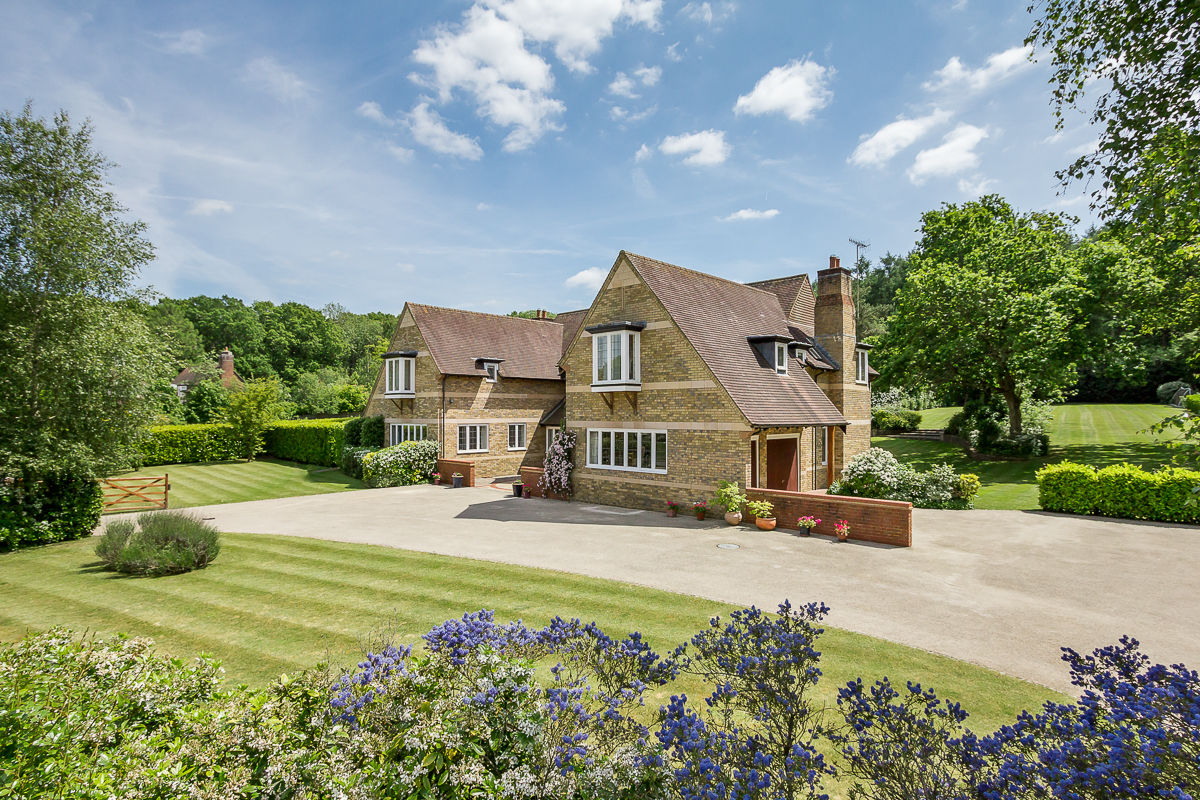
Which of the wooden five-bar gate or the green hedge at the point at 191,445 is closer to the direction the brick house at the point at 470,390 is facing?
the wooden five-bar gate

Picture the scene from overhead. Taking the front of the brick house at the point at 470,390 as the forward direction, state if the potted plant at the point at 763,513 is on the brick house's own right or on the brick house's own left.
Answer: on the brick house's own left

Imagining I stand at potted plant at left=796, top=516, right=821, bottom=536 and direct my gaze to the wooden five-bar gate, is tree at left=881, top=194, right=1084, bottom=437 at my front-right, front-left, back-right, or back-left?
back-right

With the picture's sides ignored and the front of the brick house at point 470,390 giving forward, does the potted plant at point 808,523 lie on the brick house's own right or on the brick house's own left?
on the brick house's own left

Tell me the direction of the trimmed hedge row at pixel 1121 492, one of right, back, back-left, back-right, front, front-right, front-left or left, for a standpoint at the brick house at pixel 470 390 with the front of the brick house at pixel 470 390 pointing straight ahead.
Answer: left

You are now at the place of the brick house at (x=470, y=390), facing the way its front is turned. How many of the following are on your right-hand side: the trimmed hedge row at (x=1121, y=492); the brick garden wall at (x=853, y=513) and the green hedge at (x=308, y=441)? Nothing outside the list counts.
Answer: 1

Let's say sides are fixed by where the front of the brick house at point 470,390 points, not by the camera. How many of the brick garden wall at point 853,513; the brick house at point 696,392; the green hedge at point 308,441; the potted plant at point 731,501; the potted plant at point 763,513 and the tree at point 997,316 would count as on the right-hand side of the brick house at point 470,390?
1

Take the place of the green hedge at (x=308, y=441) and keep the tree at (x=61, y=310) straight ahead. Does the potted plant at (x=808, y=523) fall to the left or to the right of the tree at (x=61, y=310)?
left

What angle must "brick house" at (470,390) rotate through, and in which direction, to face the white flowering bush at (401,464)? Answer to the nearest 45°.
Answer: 0° — it already faces it

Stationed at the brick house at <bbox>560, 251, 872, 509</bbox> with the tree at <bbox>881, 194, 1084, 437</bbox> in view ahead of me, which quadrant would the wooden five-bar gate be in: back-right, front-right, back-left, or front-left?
back-left
